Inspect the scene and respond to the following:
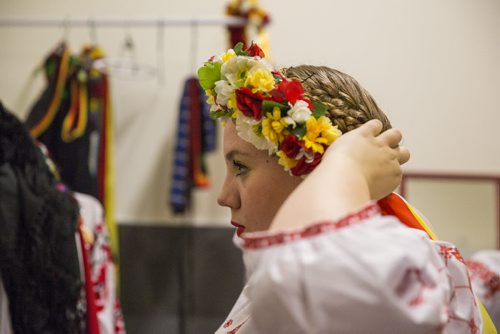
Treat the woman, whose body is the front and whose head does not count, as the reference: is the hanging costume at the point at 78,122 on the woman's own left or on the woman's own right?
on the woman's own right

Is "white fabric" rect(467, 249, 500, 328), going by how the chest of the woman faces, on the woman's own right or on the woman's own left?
on the woman's own right

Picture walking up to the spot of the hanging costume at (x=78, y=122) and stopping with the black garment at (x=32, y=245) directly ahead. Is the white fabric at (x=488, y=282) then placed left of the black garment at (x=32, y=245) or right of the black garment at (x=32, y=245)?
left

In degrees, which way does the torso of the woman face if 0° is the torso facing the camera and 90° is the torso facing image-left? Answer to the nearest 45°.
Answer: approximately 90°

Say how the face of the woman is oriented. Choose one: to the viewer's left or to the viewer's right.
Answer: to the viewer's left

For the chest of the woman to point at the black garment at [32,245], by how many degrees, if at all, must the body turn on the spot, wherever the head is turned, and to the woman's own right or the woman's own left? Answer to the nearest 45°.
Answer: approximately 45° to the woman's own right

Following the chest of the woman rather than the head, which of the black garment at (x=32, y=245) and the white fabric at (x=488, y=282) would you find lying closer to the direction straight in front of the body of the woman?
the black garment
